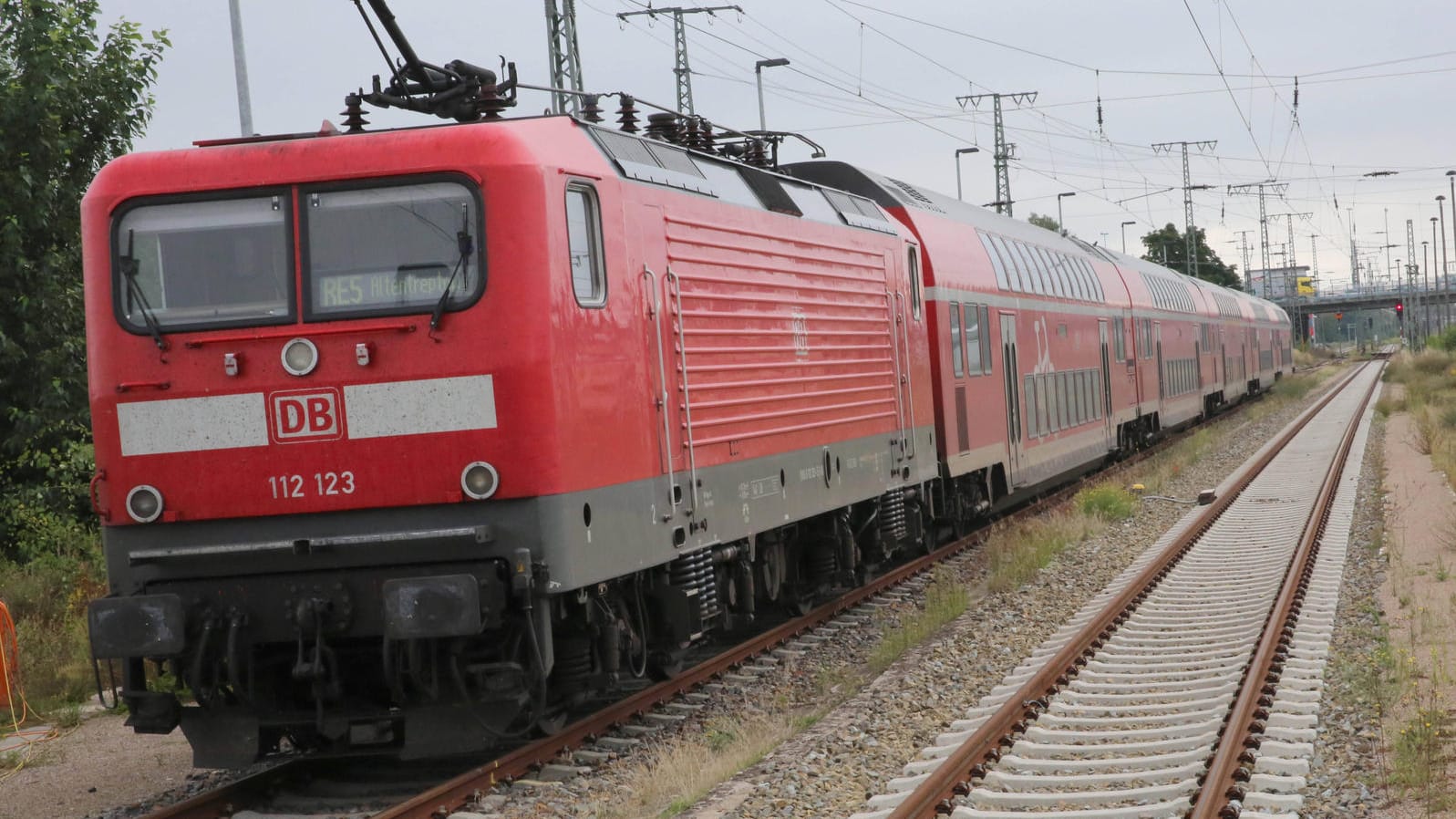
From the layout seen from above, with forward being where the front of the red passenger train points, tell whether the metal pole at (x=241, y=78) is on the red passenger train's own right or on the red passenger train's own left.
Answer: on the red passenger train's own right

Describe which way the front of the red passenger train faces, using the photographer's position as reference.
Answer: facing the viewer and to the left of the viewer

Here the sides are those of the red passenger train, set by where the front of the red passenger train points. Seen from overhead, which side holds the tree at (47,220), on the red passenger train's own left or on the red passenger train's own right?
on the red passenger train's own right

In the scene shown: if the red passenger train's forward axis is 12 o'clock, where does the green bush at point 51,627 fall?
The green bush is roughly at 1 o'clock from the red passenger train.
